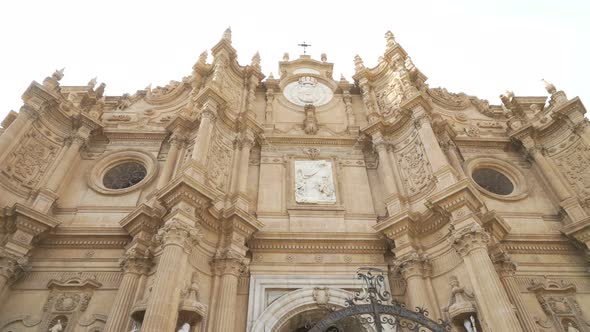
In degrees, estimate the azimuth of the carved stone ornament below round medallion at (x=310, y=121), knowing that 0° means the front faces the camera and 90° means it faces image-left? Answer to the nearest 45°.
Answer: approximately 0°

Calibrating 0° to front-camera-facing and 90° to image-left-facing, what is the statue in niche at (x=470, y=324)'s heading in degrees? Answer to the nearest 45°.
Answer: approximately 0°

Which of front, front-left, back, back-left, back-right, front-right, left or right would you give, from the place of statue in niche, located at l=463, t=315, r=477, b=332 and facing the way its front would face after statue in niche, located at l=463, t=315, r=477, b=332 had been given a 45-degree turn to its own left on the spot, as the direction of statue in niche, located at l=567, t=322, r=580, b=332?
left

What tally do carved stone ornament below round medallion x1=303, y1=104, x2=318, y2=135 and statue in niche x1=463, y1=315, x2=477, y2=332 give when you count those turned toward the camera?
2

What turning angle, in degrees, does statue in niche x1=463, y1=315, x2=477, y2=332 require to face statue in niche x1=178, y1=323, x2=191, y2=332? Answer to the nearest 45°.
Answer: approximately 45° to its right

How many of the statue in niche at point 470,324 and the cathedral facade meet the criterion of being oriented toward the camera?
2
